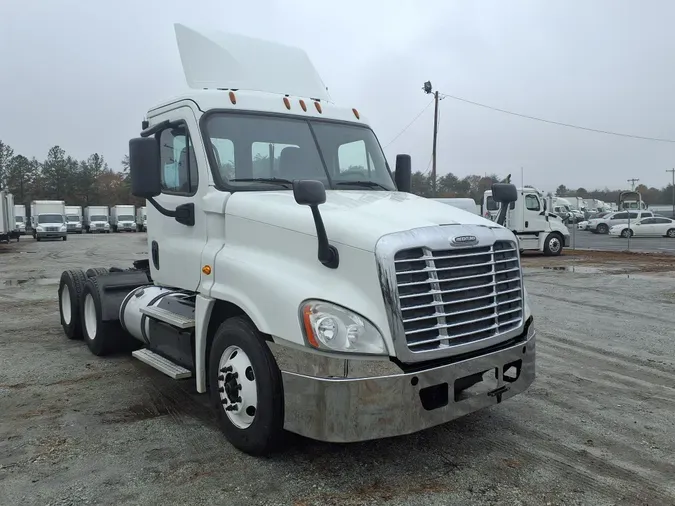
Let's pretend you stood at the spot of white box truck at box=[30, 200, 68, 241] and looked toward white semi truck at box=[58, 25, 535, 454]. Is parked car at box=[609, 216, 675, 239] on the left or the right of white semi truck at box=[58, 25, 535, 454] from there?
left

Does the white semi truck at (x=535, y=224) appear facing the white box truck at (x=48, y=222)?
no

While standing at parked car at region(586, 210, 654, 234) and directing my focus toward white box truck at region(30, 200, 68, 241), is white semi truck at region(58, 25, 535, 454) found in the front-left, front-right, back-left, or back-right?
front-left

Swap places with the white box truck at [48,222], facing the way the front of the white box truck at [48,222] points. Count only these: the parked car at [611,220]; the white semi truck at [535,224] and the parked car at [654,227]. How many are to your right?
0

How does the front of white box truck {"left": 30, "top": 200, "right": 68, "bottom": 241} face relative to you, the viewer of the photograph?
facing the viewer

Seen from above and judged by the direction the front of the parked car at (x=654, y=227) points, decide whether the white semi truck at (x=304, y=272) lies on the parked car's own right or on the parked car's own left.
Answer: on the parked car's own left

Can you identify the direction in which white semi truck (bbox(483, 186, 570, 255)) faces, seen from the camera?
facing to the right of the viewer

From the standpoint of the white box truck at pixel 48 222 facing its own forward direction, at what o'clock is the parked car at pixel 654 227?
The parked car is roughly at 10 o'clock from the white box truck.

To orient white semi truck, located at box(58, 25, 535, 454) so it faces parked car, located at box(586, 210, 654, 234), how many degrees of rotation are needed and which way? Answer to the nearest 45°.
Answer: approximately 90° to its left

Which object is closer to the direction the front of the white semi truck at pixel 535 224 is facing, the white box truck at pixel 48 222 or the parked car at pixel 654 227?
the parked car

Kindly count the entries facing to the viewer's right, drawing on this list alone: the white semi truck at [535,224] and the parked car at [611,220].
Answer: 1

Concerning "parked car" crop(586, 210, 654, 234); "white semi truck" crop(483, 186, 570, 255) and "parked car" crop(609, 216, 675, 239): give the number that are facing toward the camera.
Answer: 0

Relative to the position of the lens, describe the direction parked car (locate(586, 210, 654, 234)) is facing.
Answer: facing to the left of the viewer

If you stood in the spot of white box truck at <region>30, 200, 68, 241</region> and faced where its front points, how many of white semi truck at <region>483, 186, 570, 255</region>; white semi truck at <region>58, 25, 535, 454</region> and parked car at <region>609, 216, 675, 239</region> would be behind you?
0

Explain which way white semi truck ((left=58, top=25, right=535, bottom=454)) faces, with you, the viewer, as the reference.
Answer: facing the viewer and to the right of the viewer

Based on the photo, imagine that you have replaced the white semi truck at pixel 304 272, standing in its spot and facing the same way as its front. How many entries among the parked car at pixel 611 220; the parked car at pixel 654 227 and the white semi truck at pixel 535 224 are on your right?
0

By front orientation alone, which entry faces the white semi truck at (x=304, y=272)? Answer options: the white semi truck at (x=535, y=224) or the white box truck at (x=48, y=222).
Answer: the white box truck at (x=48, y=222)

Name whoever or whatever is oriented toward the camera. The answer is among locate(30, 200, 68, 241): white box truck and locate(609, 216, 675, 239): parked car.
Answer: the white box truck

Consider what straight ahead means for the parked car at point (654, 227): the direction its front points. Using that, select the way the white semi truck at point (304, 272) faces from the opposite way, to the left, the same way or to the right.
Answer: the opposite way

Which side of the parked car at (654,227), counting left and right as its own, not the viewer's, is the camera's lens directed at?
left

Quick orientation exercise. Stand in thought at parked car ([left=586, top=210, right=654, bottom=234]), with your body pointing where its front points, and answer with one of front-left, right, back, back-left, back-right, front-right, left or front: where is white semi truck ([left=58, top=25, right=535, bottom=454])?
left
